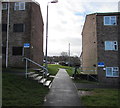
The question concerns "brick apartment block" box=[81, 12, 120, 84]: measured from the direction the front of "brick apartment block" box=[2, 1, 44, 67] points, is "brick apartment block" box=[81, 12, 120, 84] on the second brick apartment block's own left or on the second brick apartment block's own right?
on the second brick apartment block's own left

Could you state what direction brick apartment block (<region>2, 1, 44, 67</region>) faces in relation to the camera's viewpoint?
facing the viewer
